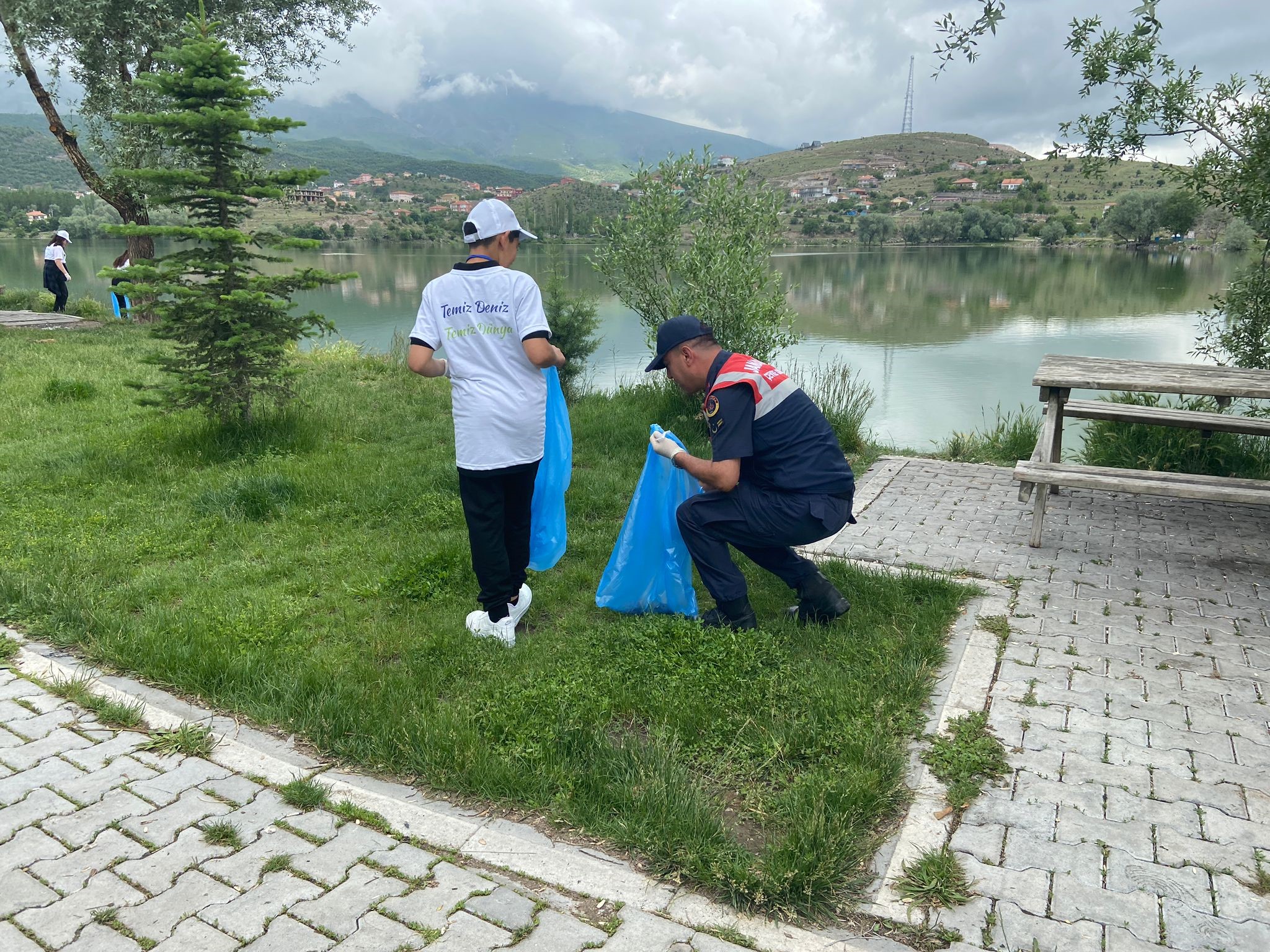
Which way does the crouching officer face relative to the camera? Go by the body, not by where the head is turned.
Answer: to the viewer's left

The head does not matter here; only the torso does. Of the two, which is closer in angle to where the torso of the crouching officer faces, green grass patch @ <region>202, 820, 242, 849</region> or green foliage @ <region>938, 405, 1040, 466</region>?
the green grass patch

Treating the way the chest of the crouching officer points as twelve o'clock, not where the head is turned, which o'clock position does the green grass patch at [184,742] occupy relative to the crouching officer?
The green grass patch is roughly at 11 o'clock from the crouching officer.

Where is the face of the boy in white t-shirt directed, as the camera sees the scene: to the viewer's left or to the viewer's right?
to the viewer's right

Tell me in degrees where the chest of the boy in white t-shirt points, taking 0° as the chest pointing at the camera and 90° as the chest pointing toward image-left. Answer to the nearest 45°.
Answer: approximately 225°

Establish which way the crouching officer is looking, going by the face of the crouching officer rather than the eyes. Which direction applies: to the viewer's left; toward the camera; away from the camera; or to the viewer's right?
to the viewer's left

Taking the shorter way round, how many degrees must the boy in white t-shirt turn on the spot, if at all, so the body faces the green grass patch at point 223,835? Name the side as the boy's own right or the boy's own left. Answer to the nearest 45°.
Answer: approximately 180°
